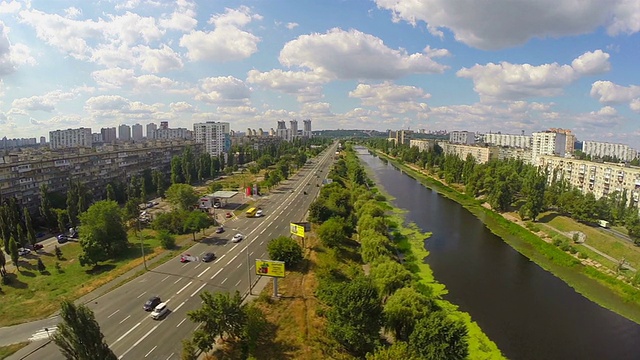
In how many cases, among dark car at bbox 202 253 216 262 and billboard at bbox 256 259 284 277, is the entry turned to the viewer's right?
0

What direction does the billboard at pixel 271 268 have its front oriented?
toward the camera

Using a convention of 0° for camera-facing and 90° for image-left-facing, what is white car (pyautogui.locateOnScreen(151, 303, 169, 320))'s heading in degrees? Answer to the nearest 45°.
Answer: approximately 45°

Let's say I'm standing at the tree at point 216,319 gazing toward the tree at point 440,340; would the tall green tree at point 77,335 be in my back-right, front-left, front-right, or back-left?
back-right

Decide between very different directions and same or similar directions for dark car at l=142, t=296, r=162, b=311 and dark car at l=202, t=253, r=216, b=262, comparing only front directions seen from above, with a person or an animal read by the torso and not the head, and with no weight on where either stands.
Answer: same or similar directions

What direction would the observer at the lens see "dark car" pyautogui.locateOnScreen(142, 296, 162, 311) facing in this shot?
facing the viewer and to the left of the viewer

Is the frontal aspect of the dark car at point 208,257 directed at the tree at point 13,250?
no

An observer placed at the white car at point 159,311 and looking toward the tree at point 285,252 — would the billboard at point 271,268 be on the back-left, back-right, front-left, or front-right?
front-right

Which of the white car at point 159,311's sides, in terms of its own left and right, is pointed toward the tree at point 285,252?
back

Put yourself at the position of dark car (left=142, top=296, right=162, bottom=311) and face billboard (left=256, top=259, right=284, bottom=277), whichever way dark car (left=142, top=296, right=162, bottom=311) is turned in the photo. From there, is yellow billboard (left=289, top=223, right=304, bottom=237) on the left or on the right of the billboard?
left

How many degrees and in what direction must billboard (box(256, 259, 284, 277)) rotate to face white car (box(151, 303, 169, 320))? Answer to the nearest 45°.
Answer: approximately 90° to its right

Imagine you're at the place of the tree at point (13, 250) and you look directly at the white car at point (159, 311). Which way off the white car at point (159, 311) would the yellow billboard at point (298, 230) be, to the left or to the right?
left

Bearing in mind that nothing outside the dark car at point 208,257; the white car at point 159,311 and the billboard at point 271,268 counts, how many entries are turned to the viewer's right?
0

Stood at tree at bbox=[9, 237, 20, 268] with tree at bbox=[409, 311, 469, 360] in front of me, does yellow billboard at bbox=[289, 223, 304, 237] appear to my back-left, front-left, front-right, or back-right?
front-left

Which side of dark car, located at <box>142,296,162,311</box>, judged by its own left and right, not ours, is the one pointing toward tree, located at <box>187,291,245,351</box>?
left
